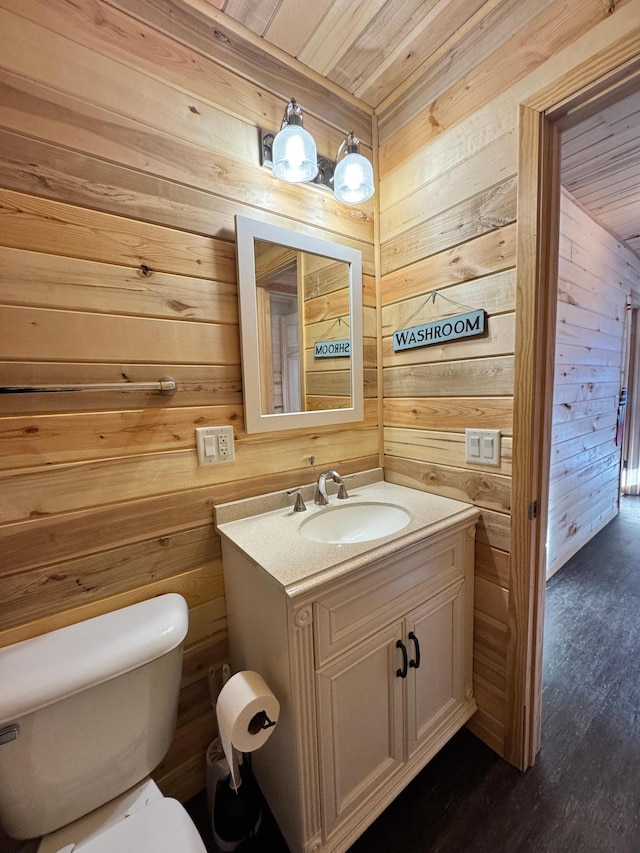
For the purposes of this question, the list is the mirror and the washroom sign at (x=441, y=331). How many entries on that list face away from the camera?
0

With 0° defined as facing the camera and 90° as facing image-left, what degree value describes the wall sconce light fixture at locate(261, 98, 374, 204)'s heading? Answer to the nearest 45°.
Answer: approximately 315°

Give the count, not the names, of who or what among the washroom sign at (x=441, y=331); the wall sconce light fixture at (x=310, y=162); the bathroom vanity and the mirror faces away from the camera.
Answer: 0

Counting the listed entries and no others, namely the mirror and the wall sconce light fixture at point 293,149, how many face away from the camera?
0

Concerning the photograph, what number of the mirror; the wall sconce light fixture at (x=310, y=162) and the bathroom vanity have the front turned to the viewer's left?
0

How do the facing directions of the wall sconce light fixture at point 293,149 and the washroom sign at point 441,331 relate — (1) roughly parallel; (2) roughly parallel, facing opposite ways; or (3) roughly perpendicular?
roughly perpendicular

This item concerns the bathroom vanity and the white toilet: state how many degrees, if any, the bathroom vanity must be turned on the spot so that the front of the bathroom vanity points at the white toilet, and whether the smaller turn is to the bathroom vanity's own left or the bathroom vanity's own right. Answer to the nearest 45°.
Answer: approximately 90° to the bathroom vanity's own right

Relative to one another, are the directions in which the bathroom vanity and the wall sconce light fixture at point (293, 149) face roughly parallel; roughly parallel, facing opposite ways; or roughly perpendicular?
roughly parallel

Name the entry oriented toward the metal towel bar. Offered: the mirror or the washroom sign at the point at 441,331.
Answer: the washroom sign

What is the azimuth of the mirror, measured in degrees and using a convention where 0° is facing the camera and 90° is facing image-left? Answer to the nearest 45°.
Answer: approximately 315°

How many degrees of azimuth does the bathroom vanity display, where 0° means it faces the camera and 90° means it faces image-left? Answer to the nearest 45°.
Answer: approximately 315°

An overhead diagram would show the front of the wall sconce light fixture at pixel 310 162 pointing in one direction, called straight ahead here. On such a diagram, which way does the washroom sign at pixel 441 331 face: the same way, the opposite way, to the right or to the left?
to the right

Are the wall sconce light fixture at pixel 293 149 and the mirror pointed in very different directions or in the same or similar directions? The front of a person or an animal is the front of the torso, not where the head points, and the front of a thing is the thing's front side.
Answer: same or similar directions

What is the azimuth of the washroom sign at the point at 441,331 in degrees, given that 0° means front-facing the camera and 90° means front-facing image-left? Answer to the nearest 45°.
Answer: approximately 45°
